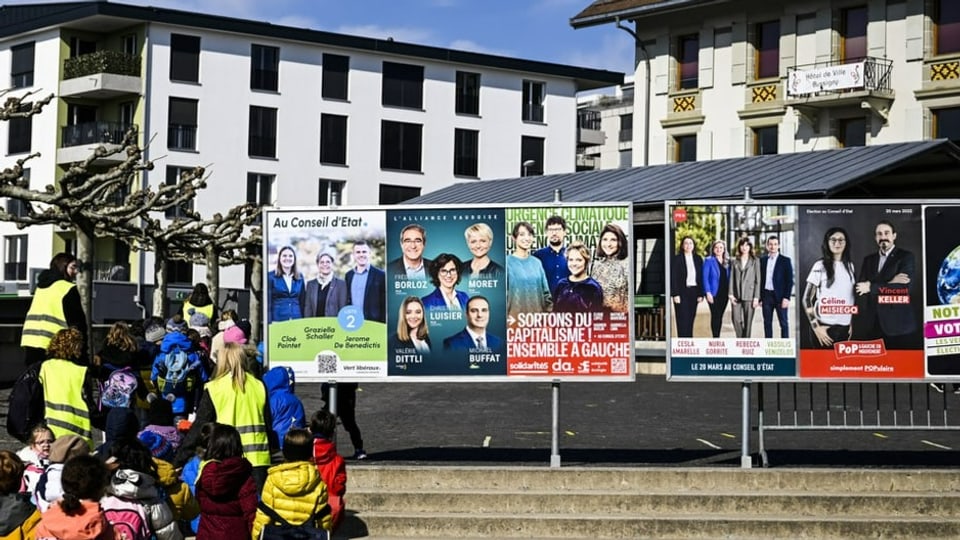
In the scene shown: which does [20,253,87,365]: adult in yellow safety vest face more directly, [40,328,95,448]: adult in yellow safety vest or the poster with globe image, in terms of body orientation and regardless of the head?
the poster with globe image

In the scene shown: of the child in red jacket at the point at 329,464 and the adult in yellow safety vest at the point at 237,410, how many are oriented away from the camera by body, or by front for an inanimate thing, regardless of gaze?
2

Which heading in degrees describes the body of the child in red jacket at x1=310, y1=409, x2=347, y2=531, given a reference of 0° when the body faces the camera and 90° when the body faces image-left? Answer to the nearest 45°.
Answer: approximately 180°

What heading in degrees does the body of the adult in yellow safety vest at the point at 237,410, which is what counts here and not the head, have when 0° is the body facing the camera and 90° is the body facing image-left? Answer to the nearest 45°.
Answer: approximately 180°

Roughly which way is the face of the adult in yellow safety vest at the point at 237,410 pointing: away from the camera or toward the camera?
away from the camera

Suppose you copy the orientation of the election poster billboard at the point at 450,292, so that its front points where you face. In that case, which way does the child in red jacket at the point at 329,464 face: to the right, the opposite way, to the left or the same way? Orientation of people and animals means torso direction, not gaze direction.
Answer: the opposite way

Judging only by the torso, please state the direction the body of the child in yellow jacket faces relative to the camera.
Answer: away from the camera
